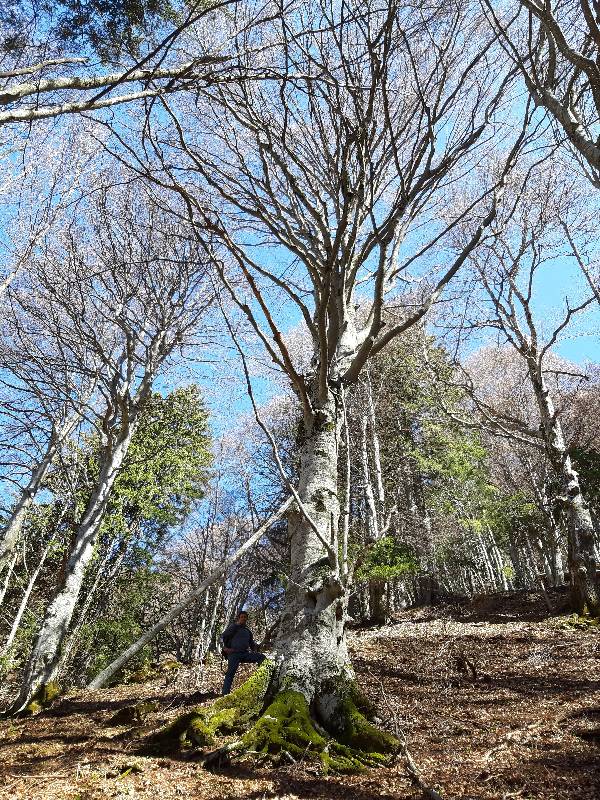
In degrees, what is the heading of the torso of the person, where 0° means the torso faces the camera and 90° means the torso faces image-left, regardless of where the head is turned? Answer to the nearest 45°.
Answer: approximately 315°

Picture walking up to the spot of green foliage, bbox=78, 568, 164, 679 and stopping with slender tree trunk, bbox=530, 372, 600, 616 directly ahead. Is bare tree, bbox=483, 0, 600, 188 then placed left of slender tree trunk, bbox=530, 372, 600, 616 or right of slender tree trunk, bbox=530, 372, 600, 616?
right

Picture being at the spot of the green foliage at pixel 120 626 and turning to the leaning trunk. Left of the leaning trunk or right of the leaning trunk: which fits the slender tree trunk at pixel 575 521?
left

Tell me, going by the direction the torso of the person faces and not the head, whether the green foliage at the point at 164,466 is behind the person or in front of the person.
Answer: behind

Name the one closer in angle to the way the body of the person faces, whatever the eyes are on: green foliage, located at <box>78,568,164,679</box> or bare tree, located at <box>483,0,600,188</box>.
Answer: the bare tree
